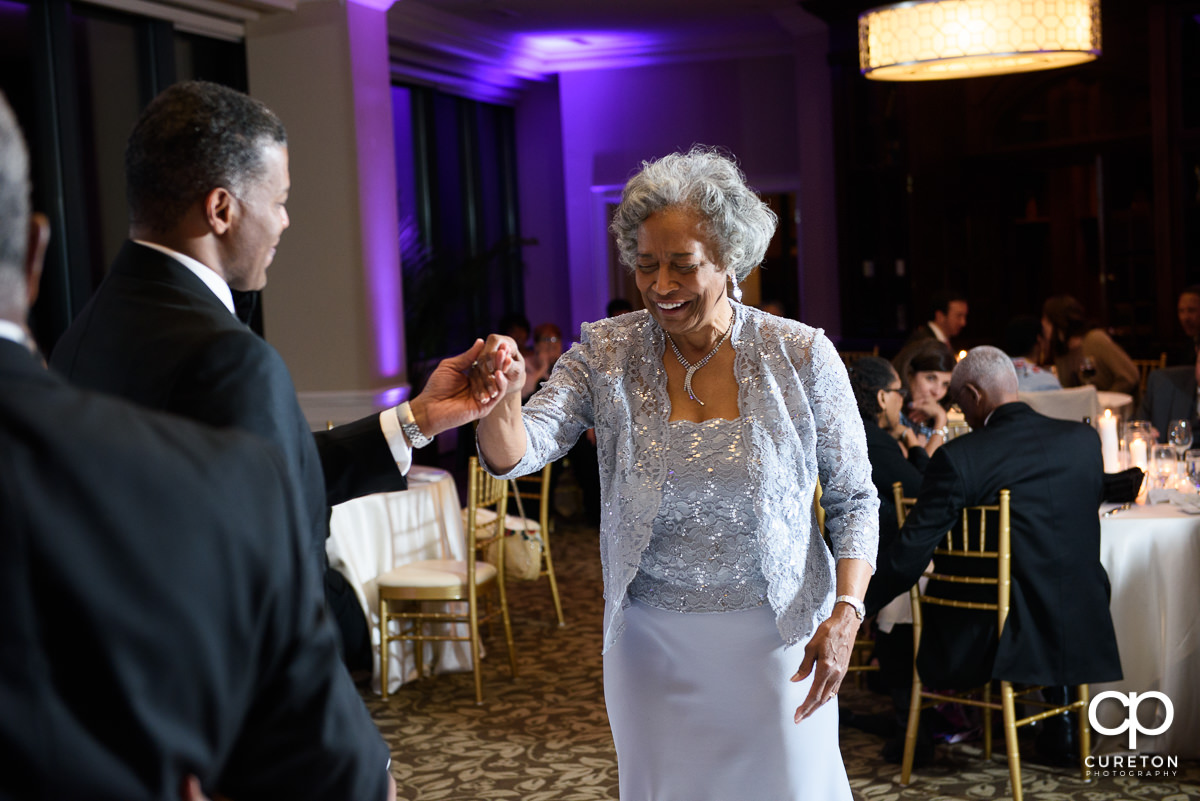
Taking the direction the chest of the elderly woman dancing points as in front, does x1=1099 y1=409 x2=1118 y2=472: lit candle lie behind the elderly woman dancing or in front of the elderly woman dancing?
behind

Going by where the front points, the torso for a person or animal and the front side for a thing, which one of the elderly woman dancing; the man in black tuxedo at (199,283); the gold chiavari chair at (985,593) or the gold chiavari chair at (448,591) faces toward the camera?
the elderly woman dancing

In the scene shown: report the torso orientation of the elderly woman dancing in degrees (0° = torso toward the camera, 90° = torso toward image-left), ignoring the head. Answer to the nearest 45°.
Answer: approximately 0°

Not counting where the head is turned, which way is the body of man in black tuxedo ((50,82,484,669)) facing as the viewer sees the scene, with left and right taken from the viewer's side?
facing away from the viewer and to the right of the viewer

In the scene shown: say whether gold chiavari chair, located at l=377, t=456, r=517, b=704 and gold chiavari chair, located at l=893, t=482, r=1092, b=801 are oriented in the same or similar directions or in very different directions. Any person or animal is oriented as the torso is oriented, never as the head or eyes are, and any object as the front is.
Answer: very different directions

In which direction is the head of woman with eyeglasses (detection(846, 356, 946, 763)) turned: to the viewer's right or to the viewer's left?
to the viewer's right

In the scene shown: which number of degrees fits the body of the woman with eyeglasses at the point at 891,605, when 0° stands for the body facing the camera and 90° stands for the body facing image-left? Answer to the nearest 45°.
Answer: approximately 270°

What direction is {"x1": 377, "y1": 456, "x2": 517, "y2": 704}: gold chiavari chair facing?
to the viewer's left

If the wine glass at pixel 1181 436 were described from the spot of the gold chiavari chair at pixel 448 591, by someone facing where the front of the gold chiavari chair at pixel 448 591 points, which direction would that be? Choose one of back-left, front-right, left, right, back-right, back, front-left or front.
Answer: back

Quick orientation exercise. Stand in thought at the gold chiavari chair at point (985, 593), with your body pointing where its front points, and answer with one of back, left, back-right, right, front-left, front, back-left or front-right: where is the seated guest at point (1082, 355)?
front-left

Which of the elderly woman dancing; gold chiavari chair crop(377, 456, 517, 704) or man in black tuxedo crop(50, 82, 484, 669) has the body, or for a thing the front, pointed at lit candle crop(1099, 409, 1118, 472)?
the man in black tuxedo
